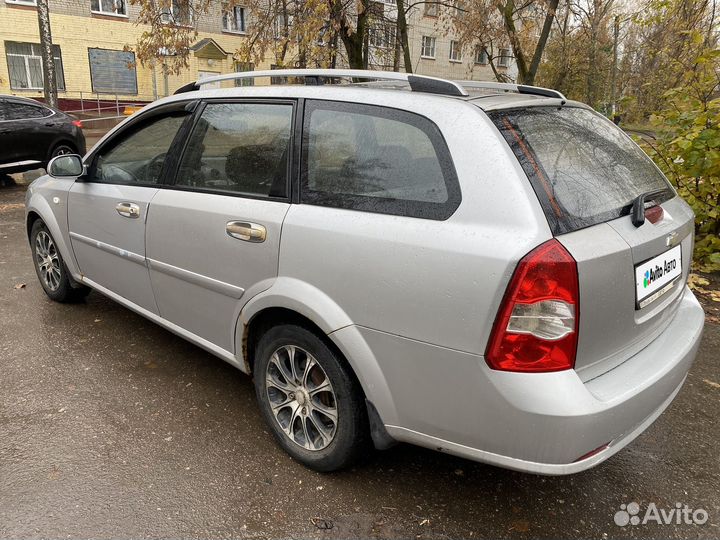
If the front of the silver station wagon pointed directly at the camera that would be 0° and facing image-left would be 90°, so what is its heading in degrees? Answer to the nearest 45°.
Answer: approximately 135°

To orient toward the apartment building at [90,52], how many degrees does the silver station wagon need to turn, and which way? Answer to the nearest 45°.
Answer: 0° — it already faces it

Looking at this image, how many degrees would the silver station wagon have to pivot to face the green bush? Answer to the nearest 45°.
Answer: approximately 90° to its right

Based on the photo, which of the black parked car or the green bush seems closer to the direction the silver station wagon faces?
the black parked car

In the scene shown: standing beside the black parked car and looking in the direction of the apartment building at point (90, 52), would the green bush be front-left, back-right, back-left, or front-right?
back-right

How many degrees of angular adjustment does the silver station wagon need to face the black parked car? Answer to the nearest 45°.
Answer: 0° — it already faces it
